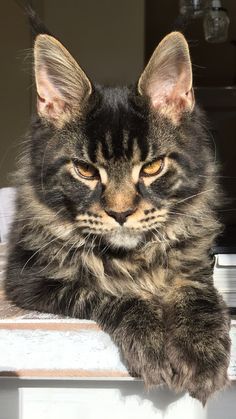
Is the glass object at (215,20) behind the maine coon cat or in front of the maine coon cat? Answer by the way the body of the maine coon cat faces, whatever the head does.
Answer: behind

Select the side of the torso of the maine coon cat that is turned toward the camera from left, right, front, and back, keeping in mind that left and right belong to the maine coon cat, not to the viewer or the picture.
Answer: front
